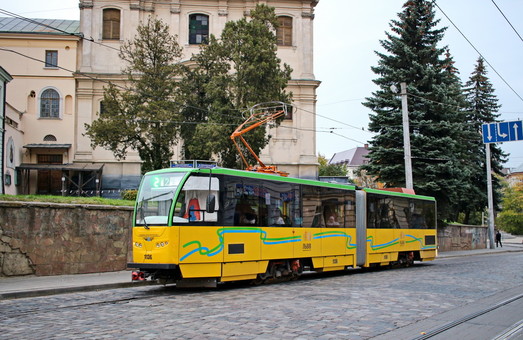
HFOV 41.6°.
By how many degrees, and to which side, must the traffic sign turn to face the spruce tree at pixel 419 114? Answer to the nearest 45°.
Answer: approximately 135° to its right

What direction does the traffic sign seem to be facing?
toward the camera

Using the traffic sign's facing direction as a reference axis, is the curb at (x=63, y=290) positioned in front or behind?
in front

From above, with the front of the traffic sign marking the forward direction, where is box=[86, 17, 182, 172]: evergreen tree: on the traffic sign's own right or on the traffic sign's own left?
on the traffic sign's own right

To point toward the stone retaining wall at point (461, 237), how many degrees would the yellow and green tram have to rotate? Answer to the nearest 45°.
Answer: approximately 180°

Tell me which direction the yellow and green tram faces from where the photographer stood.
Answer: facing the viewer and to the left of the viewer

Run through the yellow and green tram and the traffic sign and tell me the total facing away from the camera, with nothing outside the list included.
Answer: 0

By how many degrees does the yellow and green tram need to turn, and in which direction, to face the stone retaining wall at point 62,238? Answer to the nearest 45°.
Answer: approximately 45° to its right

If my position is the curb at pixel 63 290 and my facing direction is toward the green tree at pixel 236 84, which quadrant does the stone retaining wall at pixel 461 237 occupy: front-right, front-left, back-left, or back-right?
front-right

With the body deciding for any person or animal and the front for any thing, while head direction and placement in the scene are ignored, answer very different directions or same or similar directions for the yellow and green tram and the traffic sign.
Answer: same or similar directions

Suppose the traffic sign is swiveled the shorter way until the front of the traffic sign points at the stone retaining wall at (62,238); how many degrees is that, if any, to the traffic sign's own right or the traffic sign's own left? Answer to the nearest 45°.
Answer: approximately 45° to the traffic sign's own right

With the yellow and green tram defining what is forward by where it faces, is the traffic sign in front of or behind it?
behind
